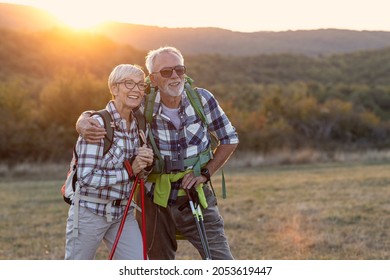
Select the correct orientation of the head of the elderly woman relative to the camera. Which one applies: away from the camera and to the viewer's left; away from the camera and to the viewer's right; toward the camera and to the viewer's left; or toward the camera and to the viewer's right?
toward the camera and to the viewer's right

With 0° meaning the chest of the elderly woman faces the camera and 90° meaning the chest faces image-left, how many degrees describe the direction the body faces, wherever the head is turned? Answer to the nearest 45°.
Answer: approximately 315°
